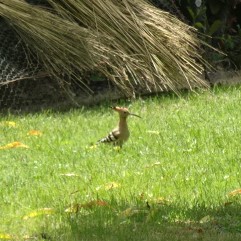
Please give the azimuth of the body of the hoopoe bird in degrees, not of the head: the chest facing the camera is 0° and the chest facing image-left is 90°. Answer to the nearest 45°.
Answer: approximately 270°

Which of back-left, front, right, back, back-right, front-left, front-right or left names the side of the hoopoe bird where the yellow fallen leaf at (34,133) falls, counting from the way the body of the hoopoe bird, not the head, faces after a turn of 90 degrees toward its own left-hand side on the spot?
front-left
